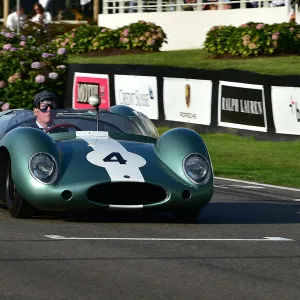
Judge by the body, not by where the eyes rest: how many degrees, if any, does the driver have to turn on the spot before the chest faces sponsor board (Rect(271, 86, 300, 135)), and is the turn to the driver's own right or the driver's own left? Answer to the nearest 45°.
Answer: approximately 90° to the driver's own left

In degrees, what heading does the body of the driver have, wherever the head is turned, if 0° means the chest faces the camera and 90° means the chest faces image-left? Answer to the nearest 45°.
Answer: approximately 315°

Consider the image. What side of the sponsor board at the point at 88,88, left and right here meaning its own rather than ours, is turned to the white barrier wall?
back

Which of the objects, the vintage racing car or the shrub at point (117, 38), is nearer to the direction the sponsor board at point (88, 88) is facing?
the vintage racing car

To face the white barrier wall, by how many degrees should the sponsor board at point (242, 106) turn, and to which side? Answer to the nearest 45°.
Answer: approximately 180°

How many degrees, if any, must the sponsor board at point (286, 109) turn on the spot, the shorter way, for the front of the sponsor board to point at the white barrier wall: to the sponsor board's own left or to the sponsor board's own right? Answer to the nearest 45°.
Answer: approximately 180°

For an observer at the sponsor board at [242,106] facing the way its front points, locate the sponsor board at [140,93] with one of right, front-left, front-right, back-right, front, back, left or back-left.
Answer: back-right

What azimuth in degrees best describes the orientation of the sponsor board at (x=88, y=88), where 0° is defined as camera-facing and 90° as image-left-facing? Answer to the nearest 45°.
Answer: approximately 0°

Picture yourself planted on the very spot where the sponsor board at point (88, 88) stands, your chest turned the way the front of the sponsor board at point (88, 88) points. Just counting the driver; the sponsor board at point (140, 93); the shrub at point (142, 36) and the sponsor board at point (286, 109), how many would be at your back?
1
